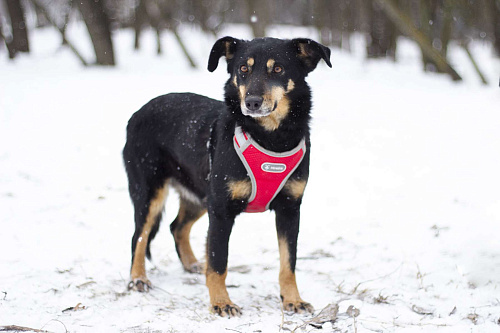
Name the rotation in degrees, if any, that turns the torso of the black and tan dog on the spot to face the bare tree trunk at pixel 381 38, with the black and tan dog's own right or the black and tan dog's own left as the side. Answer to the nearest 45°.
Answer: approximately 135° to the black and tan dog's own left

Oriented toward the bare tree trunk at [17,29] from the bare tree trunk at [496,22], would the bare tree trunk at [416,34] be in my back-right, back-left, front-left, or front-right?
front-left

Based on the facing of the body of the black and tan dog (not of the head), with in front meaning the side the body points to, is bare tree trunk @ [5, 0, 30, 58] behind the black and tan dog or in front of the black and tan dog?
behind

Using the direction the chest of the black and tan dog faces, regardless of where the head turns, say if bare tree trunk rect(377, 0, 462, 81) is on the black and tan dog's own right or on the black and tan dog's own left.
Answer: on the black and tan dog's own left

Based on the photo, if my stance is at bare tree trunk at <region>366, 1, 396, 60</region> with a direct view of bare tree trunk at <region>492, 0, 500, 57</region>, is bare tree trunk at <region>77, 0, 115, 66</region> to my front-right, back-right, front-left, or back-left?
back-right

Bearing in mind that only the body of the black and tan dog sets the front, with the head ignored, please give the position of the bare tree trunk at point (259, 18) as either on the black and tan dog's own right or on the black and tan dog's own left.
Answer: on the black and tan dog's own left

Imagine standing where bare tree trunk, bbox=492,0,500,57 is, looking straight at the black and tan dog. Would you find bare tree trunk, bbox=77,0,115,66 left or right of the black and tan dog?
right

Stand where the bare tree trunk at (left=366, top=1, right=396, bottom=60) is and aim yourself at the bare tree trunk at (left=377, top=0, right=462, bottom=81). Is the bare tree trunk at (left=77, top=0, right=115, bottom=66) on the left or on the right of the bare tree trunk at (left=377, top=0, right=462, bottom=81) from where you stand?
right

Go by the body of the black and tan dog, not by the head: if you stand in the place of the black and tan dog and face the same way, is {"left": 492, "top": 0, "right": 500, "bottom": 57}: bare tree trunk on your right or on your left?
on your left

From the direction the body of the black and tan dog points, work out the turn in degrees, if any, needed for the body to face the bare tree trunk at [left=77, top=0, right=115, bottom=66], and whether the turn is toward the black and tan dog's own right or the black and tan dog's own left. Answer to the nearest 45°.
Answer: approximately 135° to the black and tan dog's own left
